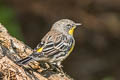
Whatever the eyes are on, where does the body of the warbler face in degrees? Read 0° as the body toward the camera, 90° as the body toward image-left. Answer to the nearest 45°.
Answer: approximately 270°
